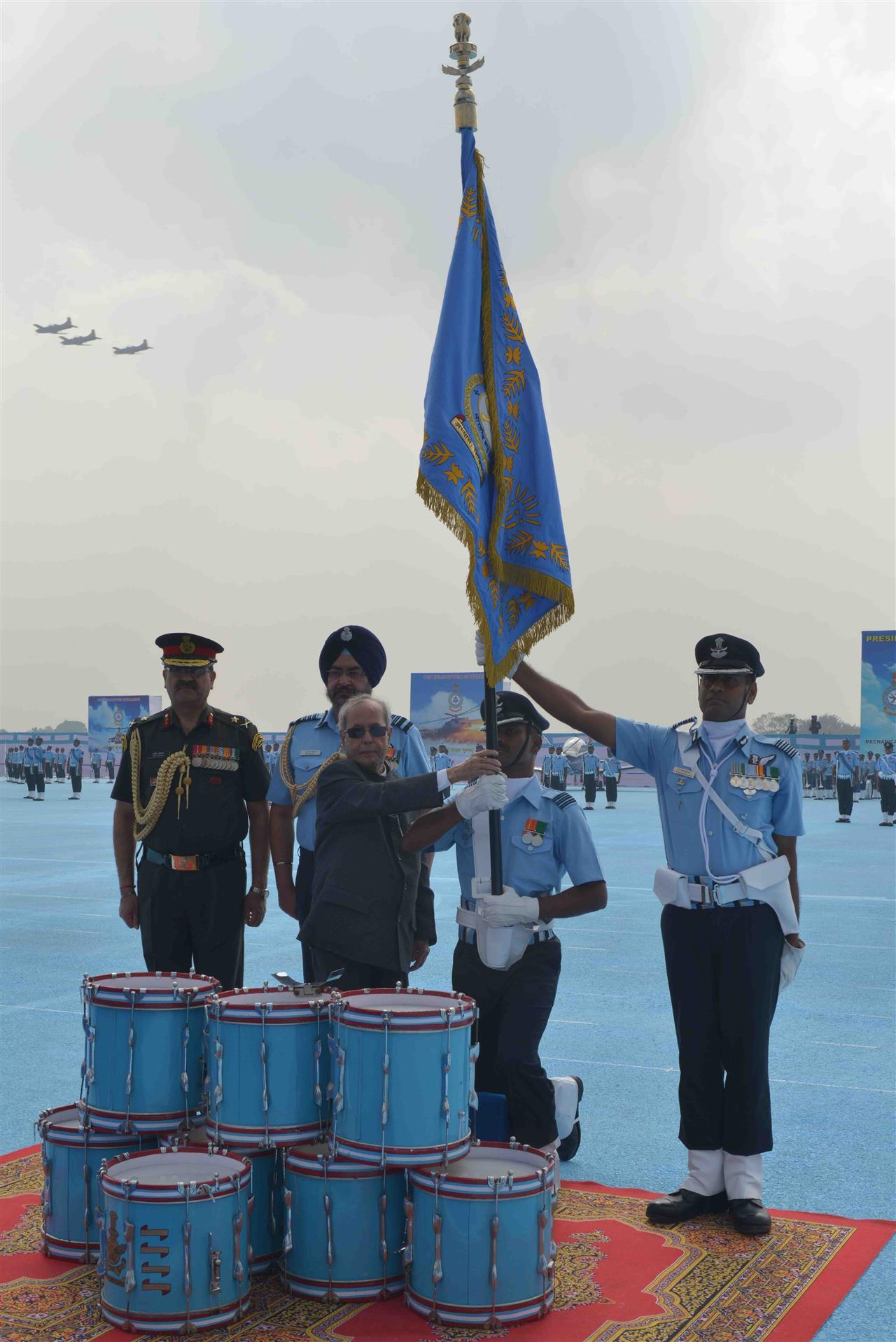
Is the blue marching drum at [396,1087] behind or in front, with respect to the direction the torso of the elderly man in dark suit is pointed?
in front

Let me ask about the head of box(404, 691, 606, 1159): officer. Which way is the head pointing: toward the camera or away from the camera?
toward the camera

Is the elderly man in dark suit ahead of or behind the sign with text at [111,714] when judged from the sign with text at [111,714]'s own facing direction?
ahead

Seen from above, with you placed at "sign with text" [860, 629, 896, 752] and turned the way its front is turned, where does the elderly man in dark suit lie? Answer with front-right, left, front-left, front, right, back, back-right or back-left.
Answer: front

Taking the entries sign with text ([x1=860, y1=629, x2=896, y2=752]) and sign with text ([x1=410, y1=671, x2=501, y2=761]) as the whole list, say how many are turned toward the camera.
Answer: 2

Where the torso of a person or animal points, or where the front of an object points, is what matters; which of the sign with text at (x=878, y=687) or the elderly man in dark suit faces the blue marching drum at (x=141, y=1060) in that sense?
the sign with text

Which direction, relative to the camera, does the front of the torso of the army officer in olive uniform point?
toward the camera

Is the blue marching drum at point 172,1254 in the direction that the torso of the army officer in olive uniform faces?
yes

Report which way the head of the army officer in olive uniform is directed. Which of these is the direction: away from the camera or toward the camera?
toward the camera

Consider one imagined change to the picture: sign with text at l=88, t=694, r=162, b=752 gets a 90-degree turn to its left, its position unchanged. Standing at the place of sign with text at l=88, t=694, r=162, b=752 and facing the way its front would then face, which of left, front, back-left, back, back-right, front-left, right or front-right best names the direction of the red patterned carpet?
right

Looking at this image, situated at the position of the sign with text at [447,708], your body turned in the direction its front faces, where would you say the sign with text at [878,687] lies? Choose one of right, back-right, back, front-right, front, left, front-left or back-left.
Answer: front-left

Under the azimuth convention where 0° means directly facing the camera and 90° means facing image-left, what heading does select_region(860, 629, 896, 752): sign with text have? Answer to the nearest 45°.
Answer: approximately 0°

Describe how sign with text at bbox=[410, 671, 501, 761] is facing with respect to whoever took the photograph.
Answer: facing the viewer

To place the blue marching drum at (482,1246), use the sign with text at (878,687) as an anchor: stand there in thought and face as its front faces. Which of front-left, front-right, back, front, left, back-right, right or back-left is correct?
front

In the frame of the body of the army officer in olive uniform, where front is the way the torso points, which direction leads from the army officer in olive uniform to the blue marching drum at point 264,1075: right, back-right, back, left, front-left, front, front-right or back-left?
front

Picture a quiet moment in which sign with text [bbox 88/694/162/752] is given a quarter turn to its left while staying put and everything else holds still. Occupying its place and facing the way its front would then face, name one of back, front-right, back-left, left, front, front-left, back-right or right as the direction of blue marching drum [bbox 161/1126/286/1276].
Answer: right
